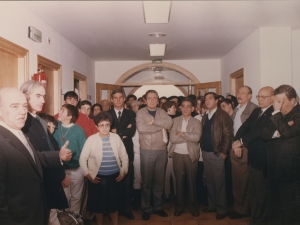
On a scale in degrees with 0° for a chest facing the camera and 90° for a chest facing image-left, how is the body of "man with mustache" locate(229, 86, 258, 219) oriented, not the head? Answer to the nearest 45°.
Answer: approximately 45°

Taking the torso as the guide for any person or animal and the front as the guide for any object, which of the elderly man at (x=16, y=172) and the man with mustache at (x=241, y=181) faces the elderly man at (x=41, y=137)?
the man with mustache

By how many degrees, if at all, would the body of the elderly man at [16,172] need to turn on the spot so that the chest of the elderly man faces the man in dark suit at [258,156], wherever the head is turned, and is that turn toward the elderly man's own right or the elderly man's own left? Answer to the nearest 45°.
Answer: approximately 45° to the elderly man's own left

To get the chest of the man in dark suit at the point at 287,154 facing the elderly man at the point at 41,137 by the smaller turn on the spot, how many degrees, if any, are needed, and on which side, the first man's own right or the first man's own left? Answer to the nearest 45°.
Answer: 0° — they already face them

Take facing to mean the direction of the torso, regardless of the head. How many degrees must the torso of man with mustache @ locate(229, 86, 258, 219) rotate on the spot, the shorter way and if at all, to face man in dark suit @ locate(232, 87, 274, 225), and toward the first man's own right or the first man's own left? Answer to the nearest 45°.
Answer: approximately 45° to the first man's own left

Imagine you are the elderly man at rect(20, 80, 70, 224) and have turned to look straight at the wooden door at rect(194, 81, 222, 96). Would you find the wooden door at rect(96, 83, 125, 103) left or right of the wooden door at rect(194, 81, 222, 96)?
left

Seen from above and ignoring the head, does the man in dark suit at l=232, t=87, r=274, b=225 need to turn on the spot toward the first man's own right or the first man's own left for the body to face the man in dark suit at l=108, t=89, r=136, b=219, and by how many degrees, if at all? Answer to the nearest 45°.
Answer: approximately 45° to the first man's own right

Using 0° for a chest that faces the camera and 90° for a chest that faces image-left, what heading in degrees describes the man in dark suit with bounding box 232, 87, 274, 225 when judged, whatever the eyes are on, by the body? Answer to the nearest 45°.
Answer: approximately 45°

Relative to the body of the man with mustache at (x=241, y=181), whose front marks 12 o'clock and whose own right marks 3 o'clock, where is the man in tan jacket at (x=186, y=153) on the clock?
The man in tan jacket is roughly at 1 o'clock from the man with mustache.

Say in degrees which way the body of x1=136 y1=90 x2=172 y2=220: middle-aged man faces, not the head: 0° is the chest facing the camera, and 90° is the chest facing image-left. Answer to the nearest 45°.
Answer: approximately 0°

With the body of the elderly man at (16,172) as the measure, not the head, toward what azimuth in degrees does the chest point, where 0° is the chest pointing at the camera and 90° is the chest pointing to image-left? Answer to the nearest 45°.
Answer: approximately 315°

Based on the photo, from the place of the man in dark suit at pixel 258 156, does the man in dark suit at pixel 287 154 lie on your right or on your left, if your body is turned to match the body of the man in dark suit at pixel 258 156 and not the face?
on your left
